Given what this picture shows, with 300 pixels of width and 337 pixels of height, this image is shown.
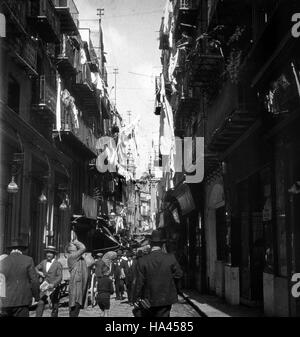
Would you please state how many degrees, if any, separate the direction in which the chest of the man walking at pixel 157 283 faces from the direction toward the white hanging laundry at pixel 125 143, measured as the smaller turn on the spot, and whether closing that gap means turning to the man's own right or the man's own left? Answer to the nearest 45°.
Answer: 0° — they already face it

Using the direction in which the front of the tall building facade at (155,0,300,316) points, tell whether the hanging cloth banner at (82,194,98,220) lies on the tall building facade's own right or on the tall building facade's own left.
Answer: on the tall building facade's own right

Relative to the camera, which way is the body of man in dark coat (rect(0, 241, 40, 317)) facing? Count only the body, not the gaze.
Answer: away from the camera

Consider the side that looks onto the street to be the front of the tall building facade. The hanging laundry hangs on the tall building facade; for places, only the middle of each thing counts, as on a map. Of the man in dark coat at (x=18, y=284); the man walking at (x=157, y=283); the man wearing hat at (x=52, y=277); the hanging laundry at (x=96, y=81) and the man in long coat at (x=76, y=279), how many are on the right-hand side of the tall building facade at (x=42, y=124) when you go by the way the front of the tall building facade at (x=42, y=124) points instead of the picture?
4

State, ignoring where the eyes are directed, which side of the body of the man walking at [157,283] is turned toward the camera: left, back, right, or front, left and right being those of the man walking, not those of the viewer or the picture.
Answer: back

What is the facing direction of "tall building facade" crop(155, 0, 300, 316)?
to the viewer's left

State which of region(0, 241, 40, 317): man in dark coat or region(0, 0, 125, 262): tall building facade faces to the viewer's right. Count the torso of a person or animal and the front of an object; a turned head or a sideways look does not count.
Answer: the tall building facade

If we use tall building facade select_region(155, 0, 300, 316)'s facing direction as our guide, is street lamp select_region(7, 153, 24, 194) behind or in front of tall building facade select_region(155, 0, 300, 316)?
in front

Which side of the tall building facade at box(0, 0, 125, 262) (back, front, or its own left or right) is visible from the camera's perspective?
right

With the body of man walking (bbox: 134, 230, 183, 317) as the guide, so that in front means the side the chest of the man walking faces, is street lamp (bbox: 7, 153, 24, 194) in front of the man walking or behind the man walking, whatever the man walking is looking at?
in front
